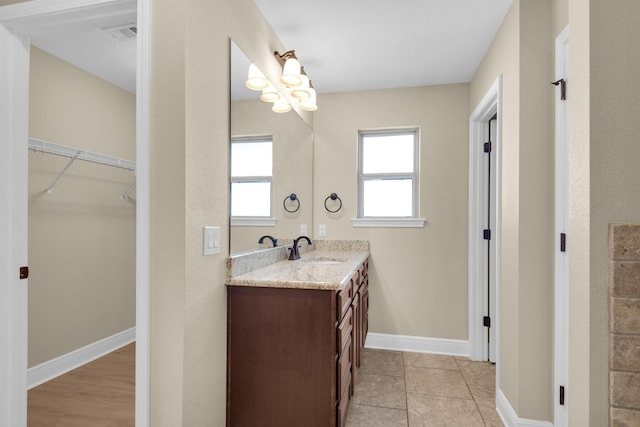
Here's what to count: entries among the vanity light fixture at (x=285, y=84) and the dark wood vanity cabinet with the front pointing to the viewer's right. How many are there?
2

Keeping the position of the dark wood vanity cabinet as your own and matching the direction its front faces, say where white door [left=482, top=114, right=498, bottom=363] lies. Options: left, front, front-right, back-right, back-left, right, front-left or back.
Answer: front-left

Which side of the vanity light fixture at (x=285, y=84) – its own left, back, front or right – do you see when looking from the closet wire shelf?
back

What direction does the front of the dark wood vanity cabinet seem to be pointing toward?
to the viewer's right

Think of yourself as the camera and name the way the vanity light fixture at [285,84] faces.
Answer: facing to the right of the viewer

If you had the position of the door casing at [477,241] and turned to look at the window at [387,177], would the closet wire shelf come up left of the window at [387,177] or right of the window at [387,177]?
left
